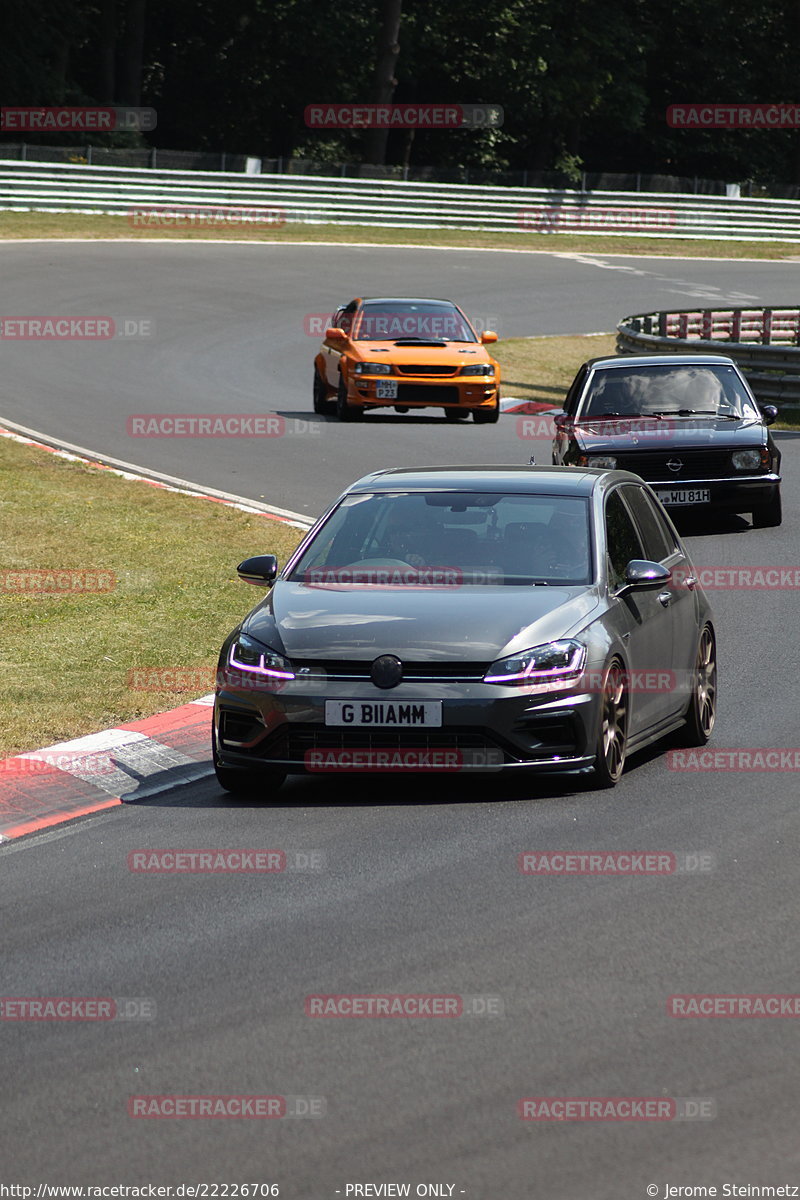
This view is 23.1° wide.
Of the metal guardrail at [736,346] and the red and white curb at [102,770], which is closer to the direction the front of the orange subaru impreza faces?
the red and white curb

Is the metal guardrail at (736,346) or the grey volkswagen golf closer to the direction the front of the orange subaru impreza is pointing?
the grey volkswagen golf

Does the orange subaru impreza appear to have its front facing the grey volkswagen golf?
yes

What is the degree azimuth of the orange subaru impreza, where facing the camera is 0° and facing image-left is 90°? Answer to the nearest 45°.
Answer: approximately 0°

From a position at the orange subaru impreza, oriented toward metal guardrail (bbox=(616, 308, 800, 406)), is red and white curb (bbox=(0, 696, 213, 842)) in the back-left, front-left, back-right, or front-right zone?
back-right

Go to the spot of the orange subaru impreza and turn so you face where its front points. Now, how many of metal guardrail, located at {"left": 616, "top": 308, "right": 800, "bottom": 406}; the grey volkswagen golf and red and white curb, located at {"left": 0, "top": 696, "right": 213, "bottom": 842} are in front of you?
2

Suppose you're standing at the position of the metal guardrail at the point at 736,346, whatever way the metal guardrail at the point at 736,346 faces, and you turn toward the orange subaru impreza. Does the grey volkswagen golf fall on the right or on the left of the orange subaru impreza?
left

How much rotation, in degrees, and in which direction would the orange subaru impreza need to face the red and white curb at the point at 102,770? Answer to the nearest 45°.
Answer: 0° — it already faces it

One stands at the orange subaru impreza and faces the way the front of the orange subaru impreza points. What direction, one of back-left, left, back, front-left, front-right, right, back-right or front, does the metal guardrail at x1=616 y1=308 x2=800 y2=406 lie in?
back-left
